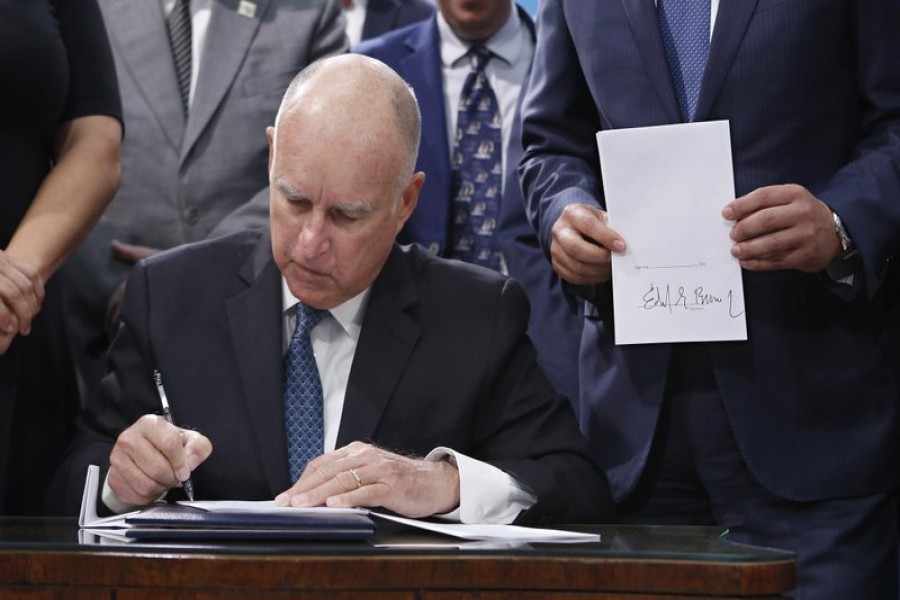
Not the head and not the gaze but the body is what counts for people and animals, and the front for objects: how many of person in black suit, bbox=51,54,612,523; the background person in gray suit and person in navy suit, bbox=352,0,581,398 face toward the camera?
3

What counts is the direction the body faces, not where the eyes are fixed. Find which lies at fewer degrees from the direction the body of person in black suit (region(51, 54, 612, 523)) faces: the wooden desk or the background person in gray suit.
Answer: the wooden desk

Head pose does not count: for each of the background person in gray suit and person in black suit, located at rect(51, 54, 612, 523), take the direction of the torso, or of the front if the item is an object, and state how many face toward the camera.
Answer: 2

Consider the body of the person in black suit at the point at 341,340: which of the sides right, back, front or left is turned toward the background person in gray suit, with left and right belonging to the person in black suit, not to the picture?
back

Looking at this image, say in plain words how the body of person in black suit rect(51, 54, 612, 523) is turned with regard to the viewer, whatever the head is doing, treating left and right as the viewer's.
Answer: facing the viewer

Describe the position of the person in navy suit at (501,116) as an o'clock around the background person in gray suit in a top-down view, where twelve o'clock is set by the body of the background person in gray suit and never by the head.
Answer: The person in navy suit is roughly at 9 o'clock from the background person in gray suit.

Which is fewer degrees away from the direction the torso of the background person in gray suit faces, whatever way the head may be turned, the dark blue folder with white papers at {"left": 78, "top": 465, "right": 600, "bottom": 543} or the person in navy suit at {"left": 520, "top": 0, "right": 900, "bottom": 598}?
the dark blue folder with white papers

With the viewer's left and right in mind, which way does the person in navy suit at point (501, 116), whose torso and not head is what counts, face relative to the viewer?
facing the viewer

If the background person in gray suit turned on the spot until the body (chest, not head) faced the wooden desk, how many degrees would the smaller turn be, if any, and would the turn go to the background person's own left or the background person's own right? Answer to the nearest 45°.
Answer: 0° — they already face it

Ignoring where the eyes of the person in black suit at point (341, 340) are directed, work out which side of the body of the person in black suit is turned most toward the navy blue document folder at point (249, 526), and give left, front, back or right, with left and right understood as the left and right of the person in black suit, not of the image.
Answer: front

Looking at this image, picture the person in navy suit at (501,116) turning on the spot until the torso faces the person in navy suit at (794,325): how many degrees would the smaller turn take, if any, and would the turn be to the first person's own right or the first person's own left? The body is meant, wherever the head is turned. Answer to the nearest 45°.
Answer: approximately 45° to the first person's own left

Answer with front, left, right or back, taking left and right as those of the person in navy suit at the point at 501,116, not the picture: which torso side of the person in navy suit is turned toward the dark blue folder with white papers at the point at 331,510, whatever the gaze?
front

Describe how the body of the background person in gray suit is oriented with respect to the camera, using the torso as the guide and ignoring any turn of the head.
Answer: toward the camera

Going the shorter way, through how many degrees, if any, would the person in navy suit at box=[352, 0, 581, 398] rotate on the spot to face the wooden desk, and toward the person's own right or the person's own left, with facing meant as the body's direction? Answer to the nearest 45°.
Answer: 0° — they already face it
